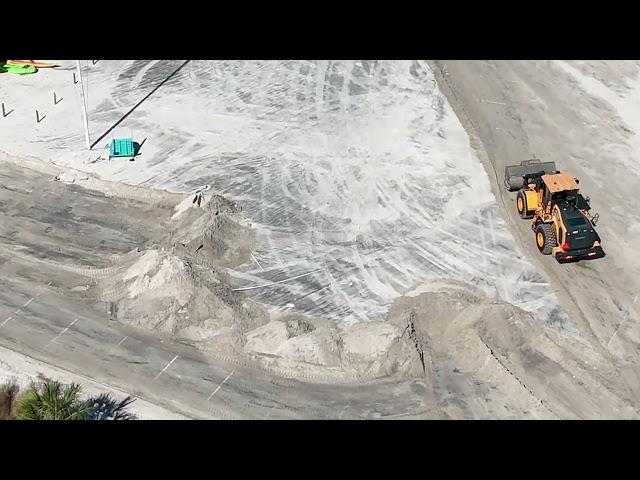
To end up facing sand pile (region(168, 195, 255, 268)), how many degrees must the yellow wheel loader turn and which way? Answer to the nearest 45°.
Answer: approximately 45° to its left

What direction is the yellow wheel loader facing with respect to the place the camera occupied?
facing away from the viewer and to the left of the viewer

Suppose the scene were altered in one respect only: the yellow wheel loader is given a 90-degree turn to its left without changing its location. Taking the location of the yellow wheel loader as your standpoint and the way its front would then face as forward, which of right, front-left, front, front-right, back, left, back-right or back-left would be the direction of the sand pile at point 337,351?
front

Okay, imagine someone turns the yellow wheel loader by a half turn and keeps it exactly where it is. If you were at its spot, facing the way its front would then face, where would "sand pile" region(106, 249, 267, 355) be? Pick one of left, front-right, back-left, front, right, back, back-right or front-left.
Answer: right

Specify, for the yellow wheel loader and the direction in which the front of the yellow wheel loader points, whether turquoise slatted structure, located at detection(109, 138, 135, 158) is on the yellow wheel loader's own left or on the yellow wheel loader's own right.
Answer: on the yellow wheel loader's own left

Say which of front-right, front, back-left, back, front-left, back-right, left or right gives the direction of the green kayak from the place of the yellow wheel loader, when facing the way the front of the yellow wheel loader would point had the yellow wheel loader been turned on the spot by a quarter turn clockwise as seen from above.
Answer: back-left

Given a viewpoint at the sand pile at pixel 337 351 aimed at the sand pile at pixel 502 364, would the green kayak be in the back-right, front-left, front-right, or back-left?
back-left
